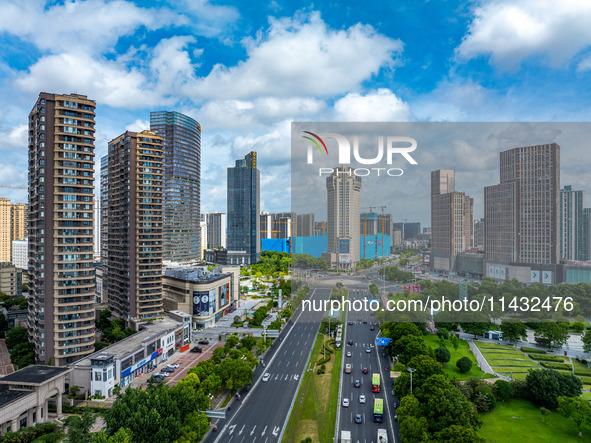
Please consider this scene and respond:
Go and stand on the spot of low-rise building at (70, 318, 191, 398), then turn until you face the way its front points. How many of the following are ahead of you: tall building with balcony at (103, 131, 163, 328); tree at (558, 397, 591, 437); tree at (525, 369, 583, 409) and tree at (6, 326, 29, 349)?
2

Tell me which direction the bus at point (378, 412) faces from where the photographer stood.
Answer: facing away from the viewer

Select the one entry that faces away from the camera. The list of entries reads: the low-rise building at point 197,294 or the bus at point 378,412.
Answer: the bus

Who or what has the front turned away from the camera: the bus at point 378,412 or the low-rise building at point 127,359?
the bus

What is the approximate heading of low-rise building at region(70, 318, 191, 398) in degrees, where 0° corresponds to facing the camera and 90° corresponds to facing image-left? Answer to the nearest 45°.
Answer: approximately 315°
